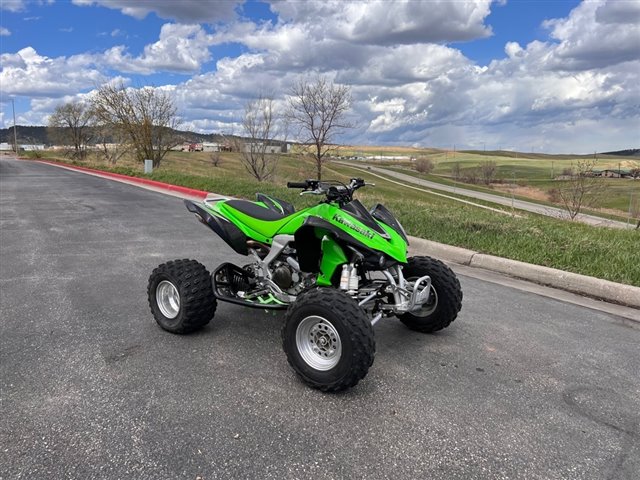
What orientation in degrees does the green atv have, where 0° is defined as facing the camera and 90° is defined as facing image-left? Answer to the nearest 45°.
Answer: approximately 315°

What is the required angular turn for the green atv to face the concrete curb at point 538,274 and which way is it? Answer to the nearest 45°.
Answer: approximately 90° to its left

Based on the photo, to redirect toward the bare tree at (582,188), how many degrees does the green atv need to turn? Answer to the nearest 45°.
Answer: approximately 90° to its left

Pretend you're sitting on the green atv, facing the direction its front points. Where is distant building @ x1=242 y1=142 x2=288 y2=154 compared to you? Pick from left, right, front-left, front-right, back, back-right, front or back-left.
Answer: back-left
